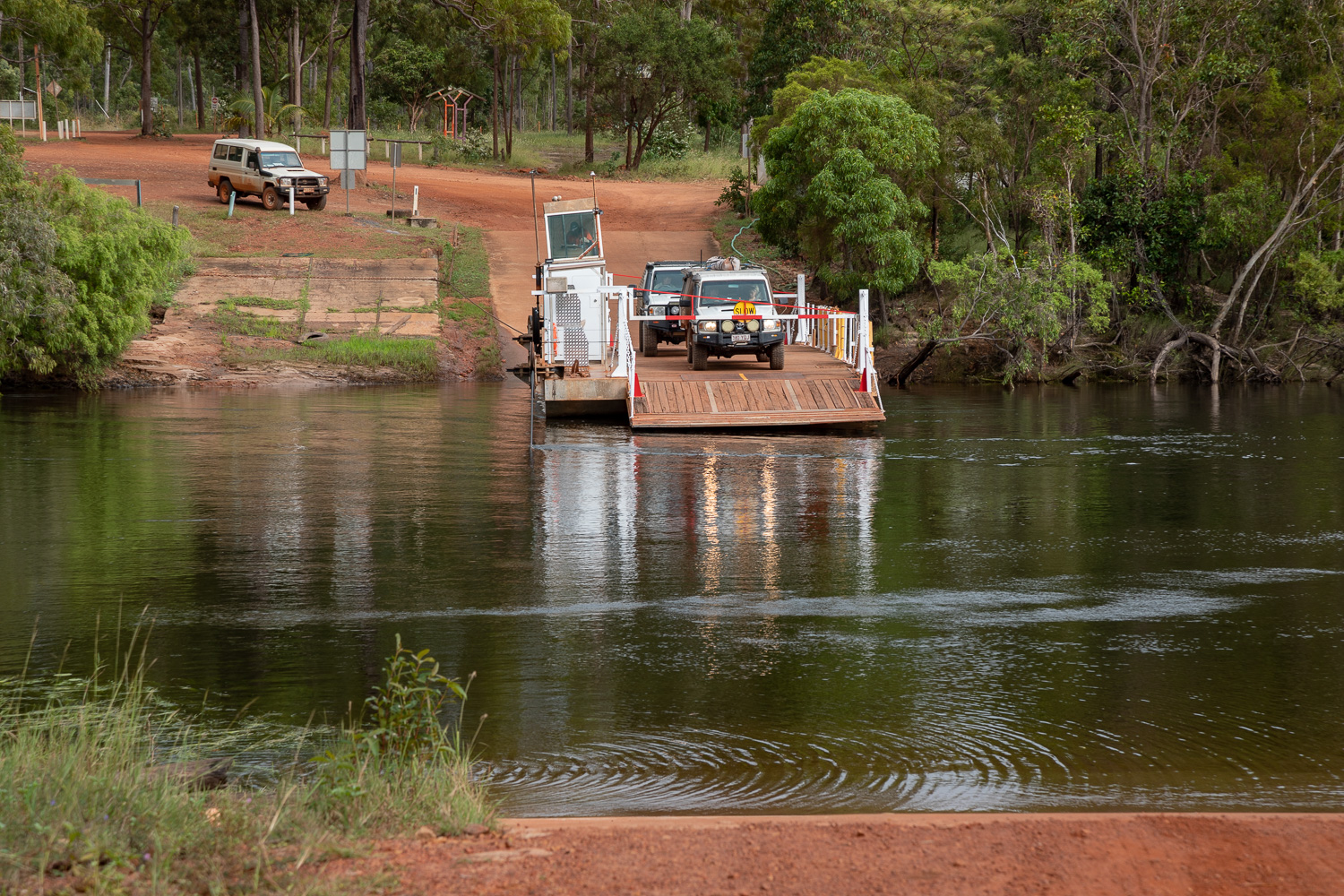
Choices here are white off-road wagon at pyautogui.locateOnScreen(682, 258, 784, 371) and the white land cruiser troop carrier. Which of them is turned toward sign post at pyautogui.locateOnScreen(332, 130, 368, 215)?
the white land cruiser troop carrier

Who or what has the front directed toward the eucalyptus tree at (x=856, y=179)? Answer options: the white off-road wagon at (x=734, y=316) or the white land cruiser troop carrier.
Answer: the white land cruiser troop carrier

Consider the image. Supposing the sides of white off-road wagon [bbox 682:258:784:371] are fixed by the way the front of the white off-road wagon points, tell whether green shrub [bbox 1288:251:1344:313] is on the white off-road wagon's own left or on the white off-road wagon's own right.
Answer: on the white off-road wagon's own left

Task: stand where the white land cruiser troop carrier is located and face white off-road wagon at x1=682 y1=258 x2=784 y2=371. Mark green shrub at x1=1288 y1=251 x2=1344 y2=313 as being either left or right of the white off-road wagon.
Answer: left

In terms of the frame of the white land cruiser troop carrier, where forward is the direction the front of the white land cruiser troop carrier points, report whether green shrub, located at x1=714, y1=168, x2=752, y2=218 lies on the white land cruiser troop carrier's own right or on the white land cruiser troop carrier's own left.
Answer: on the white land cruiser troop carrier's own left

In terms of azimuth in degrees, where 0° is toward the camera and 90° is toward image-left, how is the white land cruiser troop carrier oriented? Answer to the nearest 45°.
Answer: approximately 315°

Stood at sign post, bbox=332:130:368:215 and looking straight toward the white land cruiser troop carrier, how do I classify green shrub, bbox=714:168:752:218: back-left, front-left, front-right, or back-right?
back-right

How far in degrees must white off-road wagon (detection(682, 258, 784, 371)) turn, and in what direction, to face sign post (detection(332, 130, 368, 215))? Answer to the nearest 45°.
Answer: approximately 135° to its right

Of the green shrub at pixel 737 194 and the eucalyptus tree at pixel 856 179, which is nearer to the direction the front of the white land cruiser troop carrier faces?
the eucalyptus tree

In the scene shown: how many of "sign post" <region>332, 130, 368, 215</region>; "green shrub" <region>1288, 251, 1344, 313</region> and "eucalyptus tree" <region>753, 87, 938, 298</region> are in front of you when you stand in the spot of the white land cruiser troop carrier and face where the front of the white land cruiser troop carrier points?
3

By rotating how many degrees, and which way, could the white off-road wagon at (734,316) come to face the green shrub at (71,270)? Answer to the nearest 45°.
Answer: approximately 90° to its right

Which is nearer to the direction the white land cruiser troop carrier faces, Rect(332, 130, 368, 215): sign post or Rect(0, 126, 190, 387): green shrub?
the sign post

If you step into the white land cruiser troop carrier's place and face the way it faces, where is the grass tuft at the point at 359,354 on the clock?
The grass tuft is roughly at 1 o'clock from the white land cruiser troop carrier.

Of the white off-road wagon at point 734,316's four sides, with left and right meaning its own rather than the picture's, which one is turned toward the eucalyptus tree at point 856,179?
back

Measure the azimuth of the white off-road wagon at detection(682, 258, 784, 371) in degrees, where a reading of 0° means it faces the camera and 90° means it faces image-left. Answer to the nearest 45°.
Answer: approximately 0°
